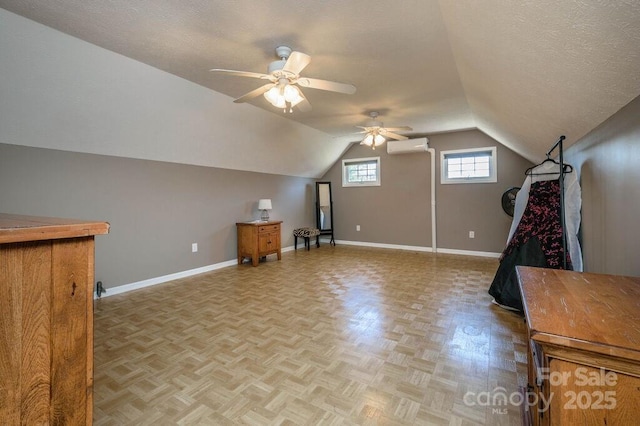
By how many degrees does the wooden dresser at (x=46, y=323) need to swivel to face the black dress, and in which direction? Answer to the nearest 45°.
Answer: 0° — it already faces it

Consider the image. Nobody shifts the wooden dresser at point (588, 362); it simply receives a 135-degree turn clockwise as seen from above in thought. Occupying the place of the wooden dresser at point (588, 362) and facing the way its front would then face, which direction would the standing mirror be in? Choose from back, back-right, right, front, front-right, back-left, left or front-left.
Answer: left

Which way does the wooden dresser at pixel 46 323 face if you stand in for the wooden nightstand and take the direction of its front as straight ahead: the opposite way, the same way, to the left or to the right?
to the left

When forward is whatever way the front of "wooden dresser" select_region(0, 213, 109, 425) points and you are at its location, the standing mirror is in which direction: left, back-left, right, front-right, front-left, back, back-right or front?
front-left

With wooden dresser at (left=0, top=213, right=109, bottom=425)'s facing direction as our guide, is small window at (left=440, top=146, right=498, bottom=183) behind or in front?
in front

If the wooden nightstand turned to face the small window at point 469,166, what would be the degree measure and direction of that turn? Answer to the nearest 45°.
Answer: approximately 45° to its left

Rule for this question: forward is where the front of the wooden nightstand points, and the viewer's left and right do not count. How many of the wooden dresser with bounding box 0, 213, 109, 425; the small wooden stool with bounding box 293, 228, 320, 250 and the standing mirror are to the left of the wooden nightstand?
2

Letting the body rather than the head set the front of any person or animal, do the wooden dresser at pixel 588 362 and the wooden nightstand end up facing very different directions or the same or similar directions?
very different directions

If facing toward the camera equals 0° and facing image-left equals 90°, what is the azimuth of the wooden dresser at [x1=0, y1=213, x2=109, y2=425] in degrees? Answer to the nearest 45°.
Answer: approximately 270°

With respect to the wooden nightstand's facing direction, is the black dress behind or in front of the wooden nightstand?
in front

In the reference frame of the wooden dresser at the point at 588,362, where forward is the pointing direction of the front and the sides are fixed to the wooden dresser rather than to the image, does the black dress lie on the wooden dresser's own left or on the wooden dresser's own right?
on the wooden dresser's own right

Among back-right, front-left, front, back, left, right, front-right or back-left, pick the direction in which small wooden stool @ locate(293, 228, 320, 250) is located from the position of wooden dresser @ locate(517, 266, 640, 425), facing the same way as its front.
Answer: front-right

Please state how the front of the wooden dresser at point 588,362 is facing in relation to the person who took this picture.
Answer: facing to the left of the viewer
